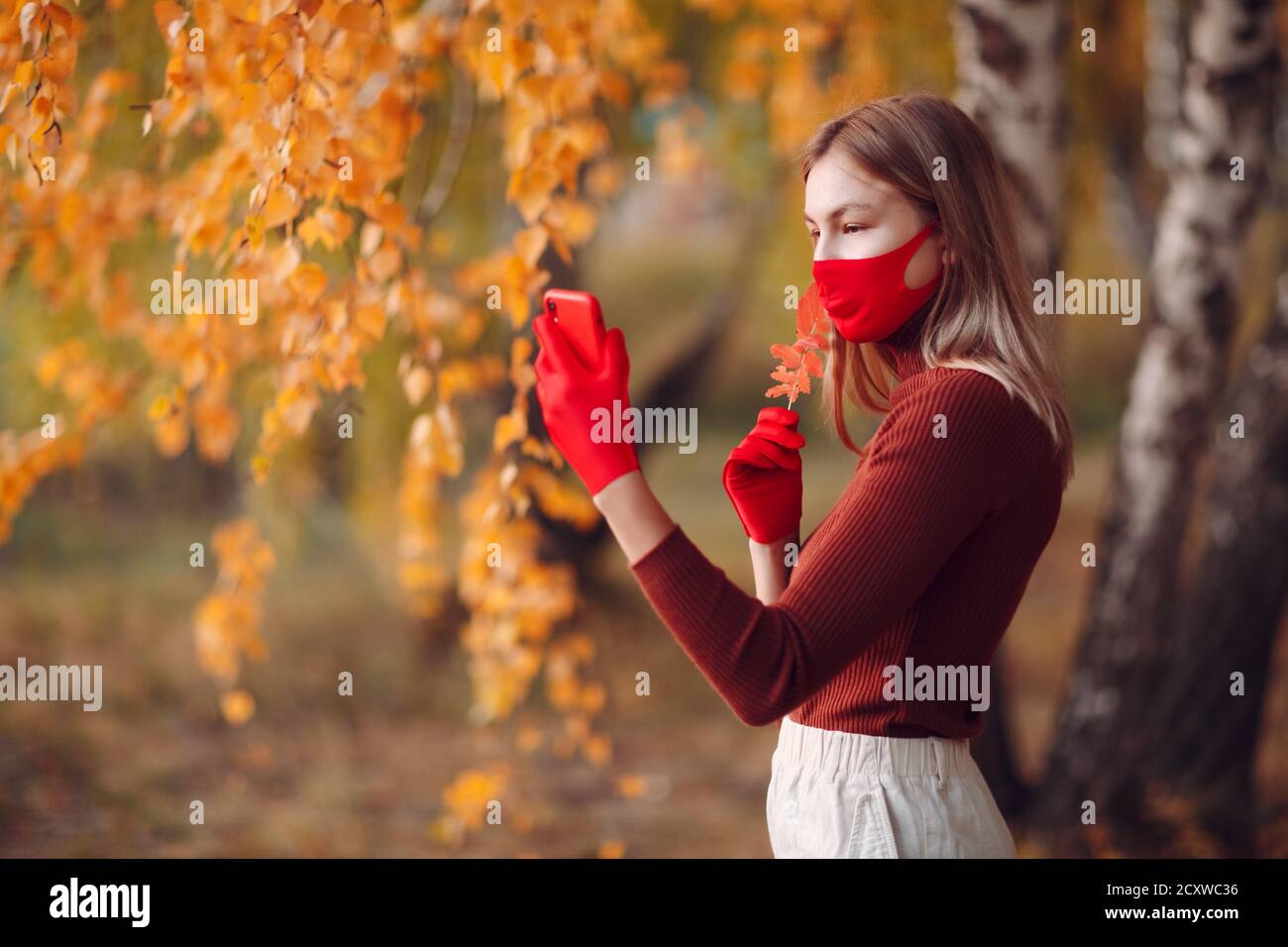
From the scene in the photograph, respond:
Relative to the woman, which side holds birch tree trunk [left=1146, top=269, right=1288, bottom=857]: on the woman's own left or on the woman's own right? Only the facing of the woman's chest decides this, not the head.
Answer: on the woman's own right

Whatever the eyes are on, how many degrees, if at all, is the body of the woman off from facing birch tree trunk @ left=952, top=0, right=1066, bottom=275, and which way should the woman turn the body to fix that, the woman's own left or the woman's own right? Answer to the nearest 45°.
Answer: approximately 90° to the woman's own right

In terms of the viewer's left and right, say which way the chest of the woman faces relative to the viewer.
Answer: facing to the left of the viewer

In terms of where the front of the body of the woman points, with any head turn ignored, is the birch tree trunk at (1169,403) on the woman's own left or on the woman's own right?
on the woman's own right
